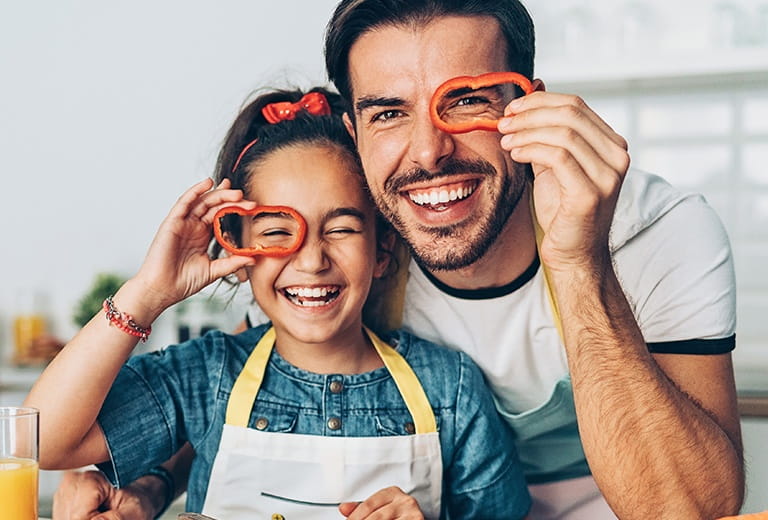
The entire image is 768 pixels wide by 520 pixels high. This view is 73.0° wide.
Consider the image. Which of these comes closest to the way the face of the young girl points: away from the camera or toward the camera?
toward the camera

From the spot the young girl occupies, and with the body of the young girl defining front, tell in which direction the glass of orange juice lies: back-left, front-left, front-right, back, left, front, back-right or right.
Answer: front-right

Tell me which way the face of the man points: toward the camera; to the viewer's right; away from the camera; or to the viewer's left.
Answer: toward the camera

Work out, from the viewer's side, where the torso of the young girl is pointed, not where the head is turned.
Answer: toward the camera
